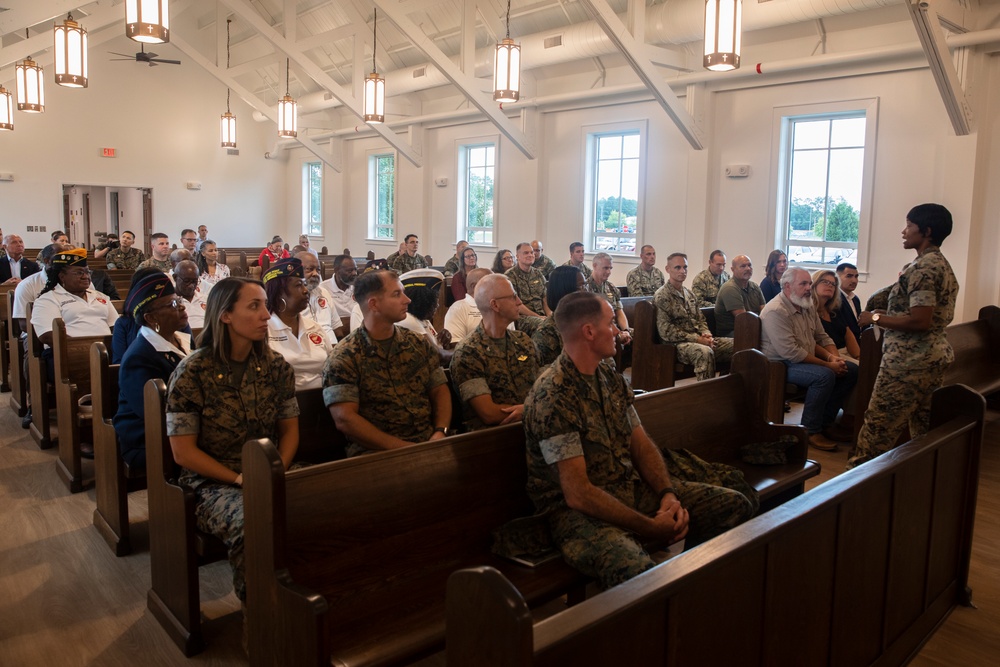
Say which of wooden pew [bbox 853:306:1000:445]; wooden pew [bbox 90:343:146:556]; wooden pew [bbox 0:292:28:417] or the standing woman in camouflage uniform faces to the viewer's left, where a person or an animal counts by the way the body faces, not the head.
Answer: the standing woman in camouflage uniform

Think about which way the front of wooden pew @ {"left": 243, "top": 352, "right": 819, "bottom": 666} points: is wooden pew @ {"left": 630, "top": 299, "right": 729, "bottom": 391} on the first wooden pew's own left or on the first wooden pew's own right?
on the first wooden pew's own left

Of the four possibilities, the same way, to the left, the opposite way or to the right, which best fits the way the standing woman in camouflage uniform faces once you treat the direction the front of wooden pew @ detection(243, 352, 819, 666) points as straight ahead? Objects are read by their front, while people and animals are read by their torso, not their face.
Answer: the opposite way

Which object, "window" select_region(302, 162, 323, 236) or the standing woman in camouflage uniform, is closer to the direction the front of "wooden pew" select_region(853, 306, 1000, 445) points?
the standing woman in camouflage uniform

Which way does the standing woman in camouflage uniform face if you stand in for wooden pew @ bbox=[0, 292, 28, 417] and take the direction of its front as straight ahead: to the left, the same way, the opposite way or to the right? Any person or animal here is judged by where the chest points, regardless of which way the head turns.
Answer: the opposite way

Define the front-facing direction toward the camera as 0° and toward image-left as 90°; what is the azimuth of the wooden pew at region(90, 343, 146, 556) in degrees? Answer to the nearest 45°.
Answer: approximately 315°

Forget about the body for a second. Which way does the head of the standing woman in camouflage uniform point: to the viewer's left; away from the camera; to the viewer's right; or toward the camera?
to the viewer's left

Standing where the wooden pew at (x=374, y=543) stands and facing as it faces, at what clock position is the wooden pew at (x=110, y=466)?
the wooden pew at (x=110, y=466) is roughly at 6 o'clock from the wooden pew at (x=374, y=543).

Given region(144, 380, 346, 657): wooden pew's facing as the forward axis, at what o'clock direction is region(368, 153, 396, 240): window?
The window is roughly at 8 o'clock from the wooden pew.

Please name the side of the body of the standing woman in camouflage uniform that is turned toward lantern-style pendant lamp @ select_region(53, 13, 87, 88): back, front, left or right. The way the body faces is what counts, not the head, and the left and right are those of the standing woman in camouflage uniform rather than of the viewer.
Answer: front

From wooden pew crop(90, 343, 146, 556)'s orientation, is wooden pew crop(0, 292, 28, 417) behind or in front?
behind

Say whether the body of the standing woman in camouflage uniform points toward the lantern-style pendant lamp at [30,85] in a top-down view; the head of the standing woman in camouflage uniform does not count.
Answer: yes

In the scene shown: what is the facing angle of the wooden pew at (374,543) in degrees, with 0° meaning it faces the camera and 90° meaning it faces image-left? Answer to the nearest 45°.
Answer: approximately 315°

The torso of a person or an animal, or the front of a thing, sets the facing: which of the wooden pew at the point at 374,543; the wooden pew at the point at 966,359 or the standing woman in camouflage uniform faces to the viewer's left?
the standing woman in camouflage uniform

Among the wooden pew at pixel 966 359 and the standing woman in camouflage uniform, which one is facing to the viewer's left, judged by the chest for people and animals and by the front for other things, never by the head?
the standing woman in camouflage uniform

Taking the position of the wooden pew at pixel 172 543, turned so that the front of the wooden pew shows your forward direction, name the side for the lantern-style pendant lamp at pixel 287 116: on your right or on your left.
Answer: on your left

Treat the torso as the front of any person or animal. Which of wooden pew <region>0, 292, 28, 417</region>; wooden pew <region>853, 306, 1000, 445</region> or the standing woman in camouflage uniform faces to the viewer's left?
the standing woman in camouflage uniform
